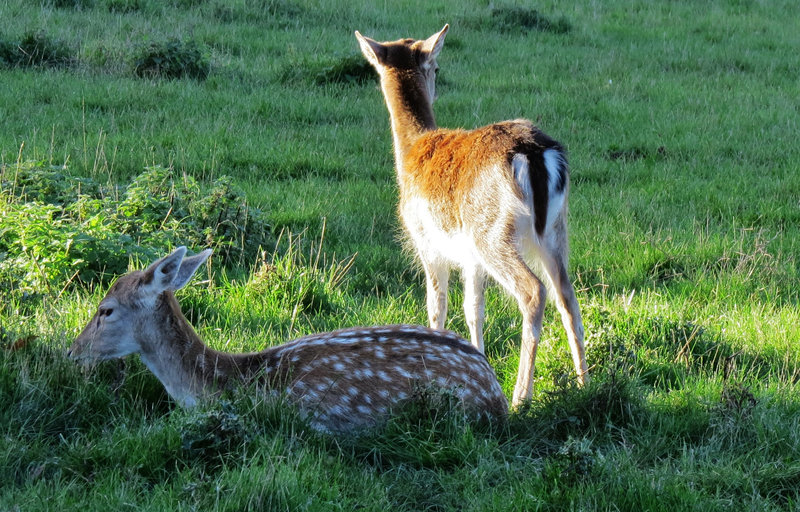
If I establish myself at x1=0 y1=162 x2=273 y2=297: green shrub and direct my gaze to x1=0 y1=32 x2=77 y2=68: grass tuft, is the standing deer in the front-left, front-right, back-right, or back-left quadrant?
back-right

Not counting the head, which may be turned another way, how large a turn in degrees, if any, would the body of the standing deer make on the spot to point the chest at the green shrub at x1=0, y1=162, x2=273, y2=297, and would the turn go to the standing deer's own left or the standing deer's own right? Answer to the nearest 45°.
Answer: approximately 45° to the standing deer's own left

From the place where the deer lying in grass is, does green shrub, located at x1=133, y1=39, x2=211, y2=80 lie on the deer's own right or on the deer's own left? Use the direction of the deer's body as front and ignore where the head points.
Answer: on the deer's own right

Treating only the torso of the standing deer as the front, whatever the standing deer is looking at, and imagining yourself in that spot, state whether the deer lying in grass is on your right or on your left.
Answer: on your left

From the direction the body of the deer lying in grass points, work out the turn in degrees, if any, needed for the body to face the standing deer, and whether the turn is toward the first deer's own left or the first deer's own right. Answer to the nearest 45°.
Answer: approximately 135° to the first deer's own right

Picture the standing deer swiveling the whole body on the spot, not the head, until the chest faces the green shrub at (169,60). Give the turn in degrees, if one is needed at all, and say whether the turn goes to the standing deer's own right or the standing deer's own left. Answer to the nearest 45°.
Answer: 0° — it already faces it

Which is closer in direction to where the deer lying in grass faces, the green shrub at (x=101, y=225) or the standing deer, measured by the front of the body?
the green shrub

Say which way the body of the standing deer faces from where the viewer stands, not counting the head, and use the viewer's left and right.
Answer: facing away from the viewer and to the left of the viewer

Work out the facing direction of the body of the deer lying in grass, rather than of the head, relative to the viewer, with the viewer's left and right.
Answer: facing to the left of the viewer
